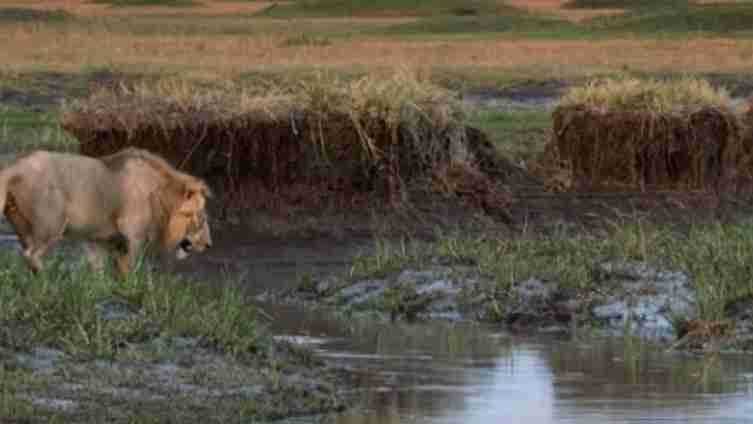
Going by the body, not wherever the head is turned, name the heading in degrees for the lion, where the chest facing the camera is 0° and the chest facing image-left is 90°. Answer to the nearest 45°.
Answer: approximately 270°
